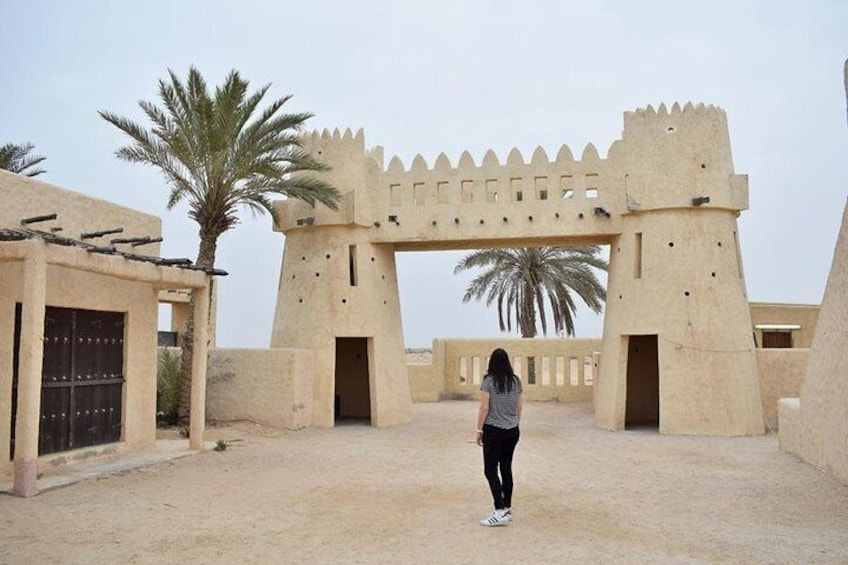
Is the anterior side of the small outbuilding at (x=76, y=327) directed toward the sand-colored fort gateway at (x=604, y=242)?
no

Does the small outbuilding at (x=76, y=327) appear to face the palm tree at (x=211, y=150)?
no

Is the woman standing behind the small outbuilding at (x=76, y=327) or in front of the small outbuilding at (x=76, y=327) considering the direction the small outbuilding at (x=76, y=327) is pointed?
in front

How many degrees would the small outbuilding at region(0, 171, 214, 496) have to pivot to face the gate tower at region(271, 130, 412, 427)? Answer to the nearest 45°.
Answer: approximately 90° to its left

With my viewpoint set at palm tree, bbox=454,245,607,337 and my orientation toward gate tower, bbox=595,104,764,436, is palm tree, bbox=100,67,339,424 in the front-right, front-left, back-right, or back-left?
front-right

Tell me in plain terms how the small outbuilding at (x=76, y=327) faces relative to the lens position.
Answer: facing the viewer and to the right of the viewer

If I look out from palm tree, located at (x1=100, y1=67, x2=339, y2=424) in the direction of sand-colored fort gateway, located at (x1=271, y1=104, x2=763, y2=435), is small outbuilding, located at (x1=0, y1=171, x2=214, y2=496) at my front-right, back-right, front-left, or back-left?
back-right

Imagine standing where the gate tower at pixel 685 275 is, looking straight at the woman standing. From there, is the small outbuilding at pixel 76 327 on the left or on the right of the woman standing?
right

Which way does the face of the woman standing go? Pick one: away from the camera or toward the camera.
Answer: away from the camera

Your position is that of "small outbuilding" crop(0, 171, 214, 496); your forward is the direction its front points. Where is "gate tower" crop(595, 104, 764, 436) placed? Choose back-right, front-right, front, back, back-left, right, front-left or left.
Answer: front-left

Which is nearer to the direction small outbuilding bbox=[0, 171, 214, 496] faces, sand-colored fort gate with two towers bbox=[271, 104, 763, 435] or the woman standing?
the woman standing

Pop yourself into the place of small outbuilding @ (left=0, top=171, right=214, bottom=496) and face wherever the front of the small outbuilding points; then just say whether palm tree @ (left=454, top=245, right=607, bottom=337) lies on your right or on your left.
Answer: on your left
